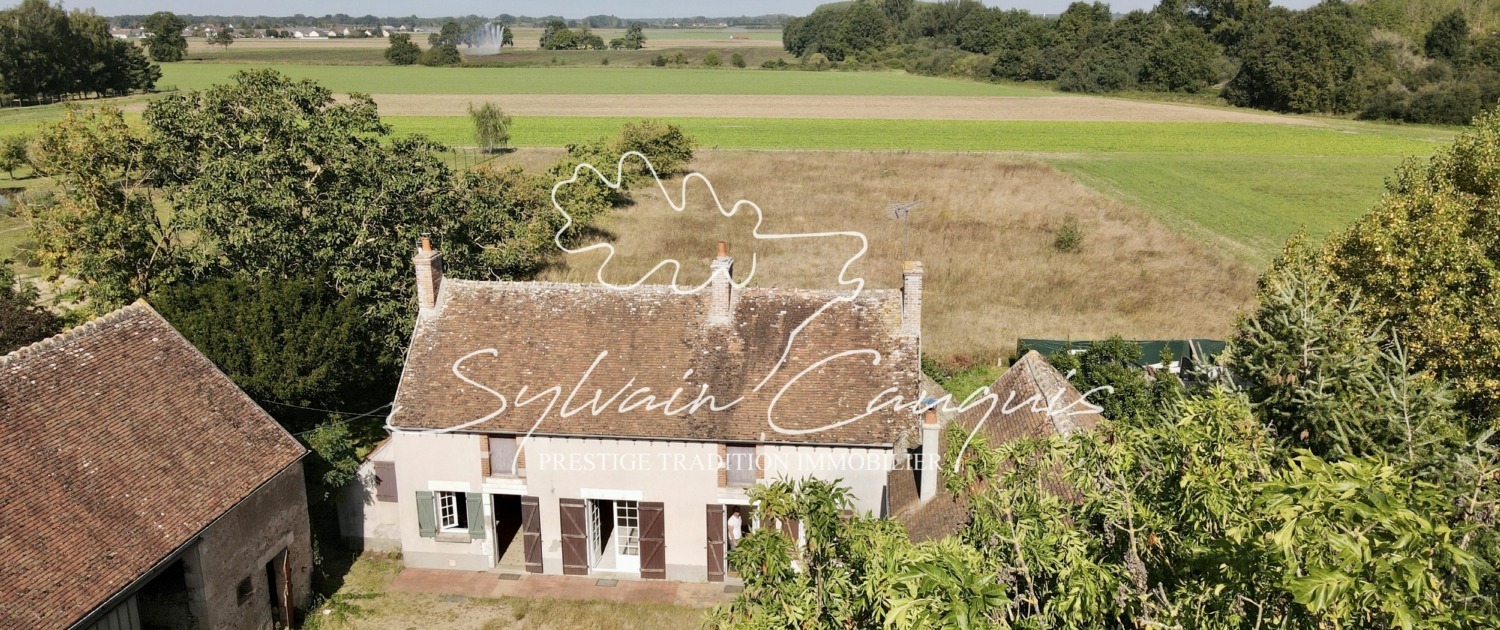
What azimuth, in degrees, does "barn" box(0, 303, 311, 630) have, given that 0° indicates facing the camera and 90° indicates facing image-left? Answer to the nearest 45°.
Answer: approximately 315°

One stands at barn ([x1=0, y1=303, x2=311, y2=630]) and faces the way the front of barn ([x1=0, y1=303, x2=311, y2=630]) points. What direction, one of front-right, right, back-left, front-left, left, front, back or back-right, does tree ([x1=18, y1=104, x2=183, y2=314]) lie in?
back-left

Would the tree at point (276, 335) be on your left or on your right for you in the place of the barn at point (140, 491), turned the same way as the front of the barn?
on your left

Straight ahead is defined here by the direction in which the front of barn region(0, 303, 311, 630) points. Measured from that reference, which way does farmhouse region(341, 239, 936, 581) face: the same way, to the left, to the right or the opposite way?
to the right

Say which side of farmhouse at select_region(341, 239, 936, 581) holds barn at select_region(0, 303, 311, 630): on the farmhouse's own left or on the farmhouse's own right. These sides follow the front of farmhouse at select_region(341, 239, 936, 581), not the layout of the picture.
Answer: on the farmhouse's own right

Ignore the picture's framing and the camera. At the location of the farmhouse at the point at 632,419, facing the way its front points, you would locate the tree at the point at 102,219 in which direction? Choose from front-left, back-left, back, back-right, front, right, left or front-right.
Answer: back-right

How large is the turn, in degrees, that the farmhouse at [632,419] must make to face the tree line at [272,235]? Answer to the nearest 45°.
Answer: approximately 135° to its right

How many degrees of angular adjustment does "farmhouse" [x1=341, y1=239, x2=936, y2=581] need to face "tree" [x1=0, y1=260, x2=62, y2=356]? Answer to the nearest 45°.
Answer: approximately 90° to its right

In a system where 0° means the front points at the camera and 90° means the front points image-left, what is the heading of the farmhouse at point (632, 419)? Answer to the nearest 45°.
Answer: approximately 0°

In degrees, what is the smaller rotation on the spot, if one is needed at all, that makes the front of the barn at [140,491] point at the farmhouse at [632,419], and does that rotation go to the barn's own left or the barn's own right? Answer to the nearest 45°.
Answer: approximately 45° to the barn's own left

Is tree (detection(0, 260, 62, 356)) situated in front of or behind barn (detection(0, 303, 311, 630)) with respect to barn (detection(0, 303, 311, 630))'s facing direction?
behind
